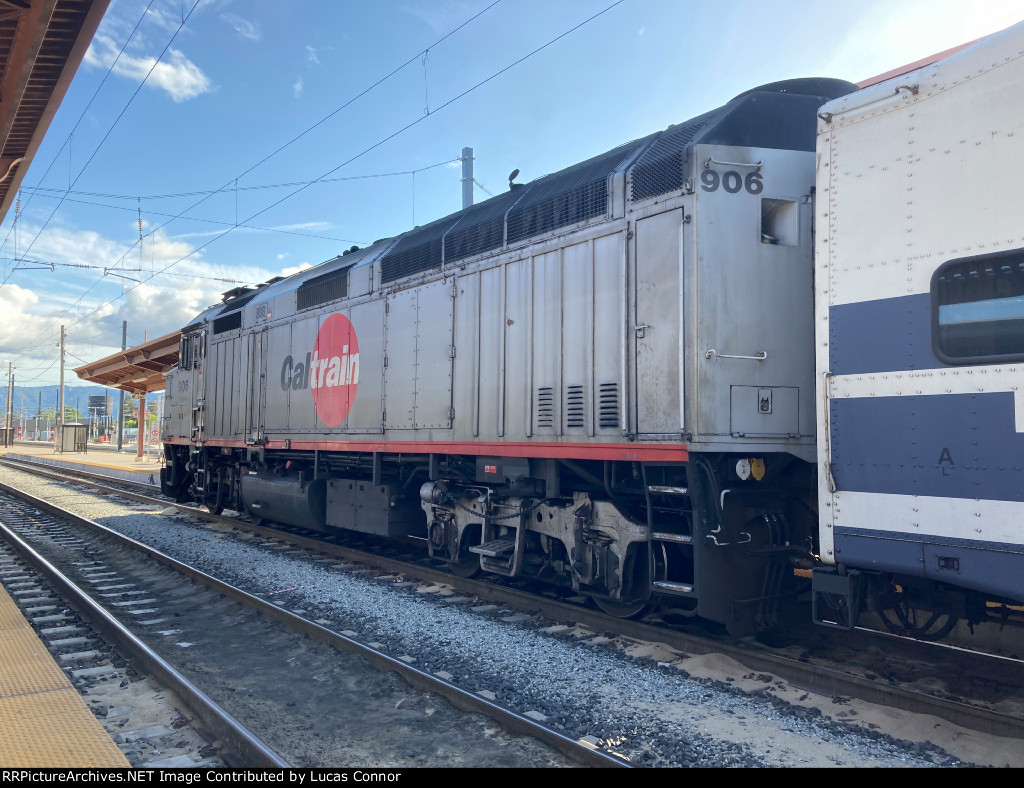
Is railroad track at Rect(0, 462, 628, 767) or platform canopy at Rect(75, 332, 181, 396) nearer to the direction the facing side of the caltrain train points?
the platform canopy

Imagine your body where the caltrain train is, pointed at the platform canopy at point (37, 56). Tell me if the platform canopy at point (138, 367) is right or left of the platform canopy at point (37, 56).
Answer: right

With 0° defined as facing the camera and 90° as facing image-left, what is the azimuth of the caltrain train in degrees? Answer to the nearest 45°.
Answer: approximately 135°

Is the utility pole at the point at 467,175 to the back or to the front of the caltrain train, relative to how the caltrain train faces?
to the front

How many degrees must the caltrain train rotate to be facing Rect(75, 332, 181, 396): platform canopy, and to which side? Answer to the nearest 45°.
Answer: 0° — it already faces it

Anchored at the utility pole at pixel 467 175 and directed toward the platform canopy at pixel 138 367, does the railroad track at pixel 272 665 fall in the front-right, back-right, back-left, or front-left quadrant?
back-left
